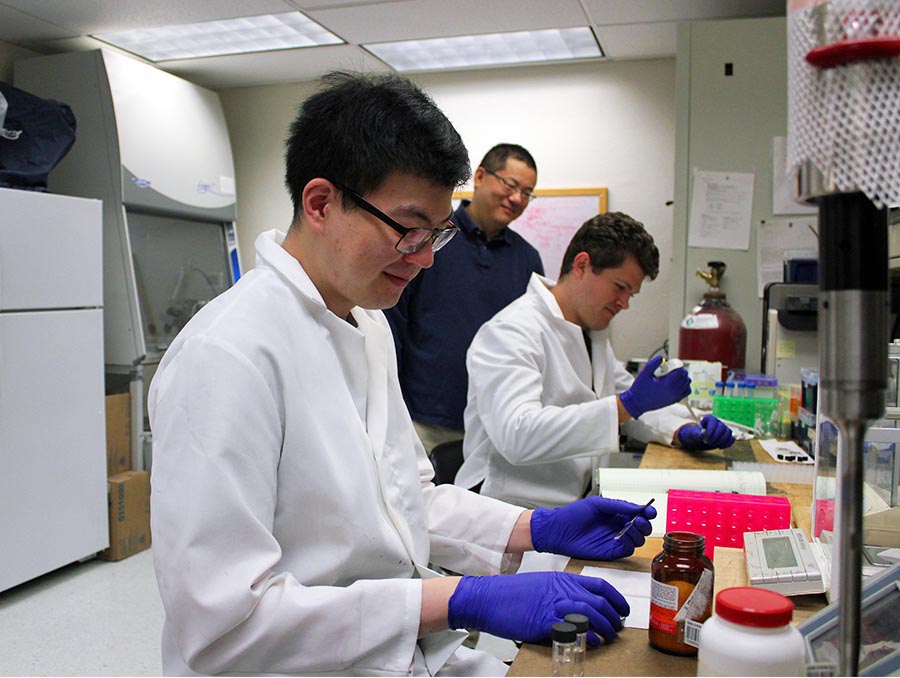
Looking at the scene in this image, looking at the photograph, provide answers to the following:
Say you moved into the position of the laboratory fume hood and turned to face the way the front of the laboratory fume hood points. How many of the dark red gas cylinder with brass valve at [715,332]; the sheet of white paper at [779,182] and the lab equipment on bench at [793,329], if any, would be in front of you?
3

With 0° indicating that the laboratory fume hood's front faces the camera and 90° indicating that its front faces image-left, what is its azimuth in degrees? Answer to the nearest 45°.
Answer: approximately 315°

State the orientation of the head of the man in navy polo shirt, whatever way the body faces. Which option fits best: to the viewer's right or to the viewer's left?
to the viewer's right

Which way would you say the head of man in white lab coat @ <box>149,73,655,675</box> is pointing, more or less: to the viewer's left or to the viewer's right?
to the viewer's right

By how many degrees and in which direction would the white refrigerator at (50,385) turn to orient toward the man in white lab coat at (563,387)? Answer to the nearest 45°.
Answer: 0° — it already faces them

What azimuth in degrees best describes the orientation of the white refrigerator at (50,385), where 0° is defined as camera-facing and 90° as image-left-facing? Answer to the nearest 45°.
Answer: approximately 315°
